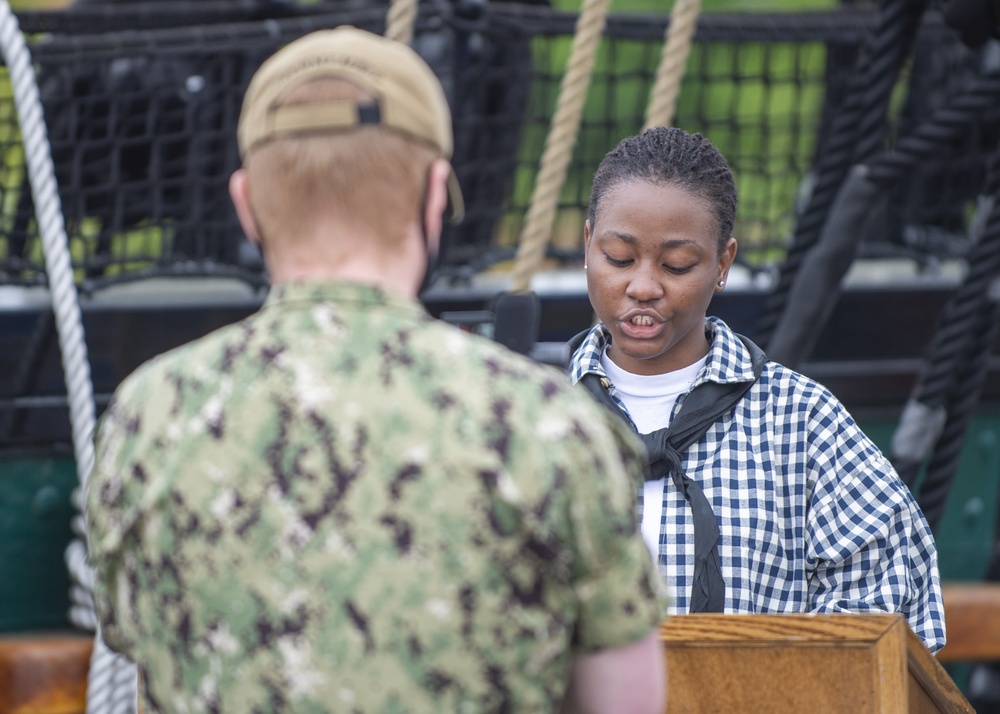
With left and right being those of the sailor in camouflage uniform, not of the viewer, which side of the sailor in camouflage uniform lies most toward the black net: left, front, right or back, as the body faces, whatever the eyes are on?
front

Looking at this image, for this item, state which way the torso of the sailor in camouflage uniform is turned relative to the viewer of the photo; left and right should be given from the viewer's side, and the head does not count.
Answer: facing away from the viewer

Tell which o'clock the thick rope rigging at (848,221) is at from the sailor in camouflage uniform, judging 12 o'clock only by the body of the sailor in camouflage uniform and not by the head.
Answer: The thick rope rigging is roughly at 1 o'clock from the sailor in camouflage uniform.

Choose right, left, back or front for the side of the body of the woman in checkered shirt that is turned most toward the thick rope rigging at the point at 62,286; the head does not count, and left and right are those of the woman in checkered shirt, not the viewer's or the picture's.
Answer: right

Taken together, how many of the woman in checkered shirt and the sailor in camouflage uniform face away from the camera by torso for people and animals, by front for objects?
1

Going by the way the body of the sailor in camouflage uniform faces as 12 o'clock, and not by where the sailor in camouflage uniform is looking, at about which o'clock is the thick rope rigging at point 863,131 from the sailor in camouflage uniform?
The thick rope rigging is roughly at 1 o'clock from the sailor in camouflage uniform.

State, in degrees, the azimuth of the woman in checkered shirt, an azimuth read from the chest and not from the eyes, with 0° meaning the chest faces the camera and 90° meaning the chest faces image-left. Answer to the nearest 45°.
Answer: approximately 45°

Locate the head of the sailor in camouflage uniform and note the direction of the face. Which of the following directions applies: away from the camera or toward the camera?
away from the camera

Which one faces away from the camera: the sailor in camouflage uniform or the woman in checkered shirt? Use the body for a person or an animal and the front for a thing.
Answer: the sailor in camouflage uniform
